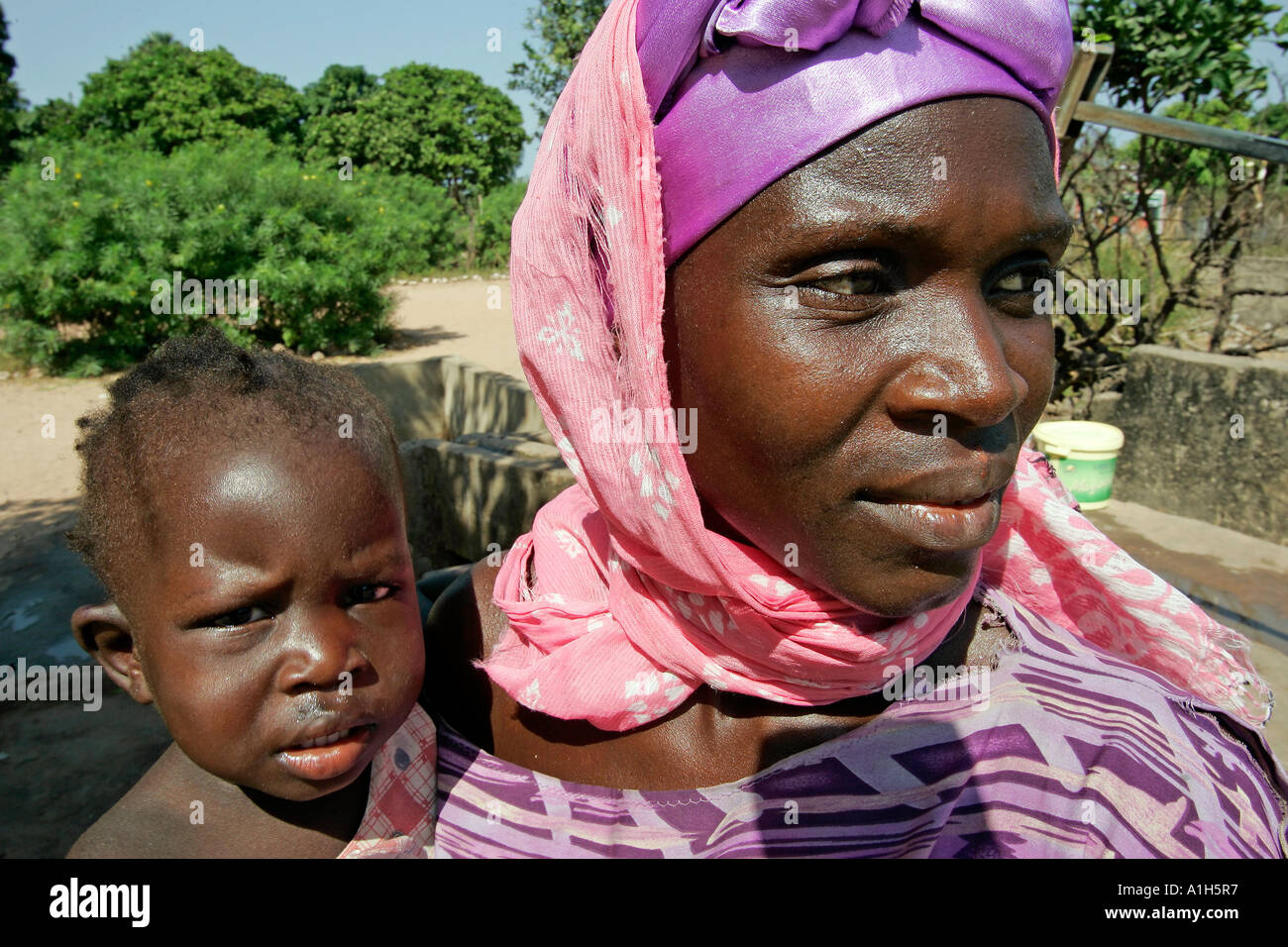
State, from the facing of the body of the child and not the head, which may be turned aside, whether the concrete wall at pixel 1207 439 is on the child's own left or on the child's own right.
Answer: on the child's own left

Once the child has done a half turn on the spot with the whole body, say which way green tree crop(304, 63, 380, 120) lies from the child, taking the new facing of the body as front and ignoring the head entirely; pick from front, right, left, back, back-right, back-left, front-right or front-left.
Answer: front-right

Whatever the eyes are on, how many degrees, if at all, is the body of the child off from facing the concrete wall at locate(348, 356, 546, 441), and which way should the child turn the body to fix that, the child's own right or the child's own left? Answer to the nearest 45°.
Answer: approximately 135° to the child's own left

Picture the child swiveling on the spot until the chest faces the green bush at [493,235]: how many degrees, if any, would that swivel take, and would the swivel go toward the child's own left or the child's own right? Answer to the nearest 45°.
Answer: approximately 135° to the child's own left

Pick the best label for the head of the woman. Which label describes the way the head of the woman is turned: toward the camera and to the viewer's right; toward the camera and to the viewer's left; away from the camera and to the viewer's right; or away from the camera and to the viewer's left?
toward the camera and to the viewer's right

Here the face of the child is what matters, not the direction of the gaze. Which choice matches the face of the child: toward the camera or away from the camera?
toward the camera

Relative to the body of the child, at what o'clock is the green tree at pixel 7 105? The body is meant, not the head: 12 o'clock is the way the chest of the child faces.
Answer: The green tree is roughly at 7 o'clock from the child.

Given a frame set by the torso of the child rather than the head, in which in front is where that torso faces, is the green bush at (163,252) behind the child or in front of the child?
behind

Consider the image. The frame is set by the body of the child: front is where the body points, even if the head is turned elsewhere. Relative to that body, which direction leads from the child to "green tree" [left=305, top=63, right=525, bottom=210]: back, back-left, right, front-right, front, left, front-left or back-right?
back-left

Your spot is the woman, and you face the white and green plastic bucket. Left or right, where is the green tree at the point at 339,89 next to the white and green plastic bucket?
left
